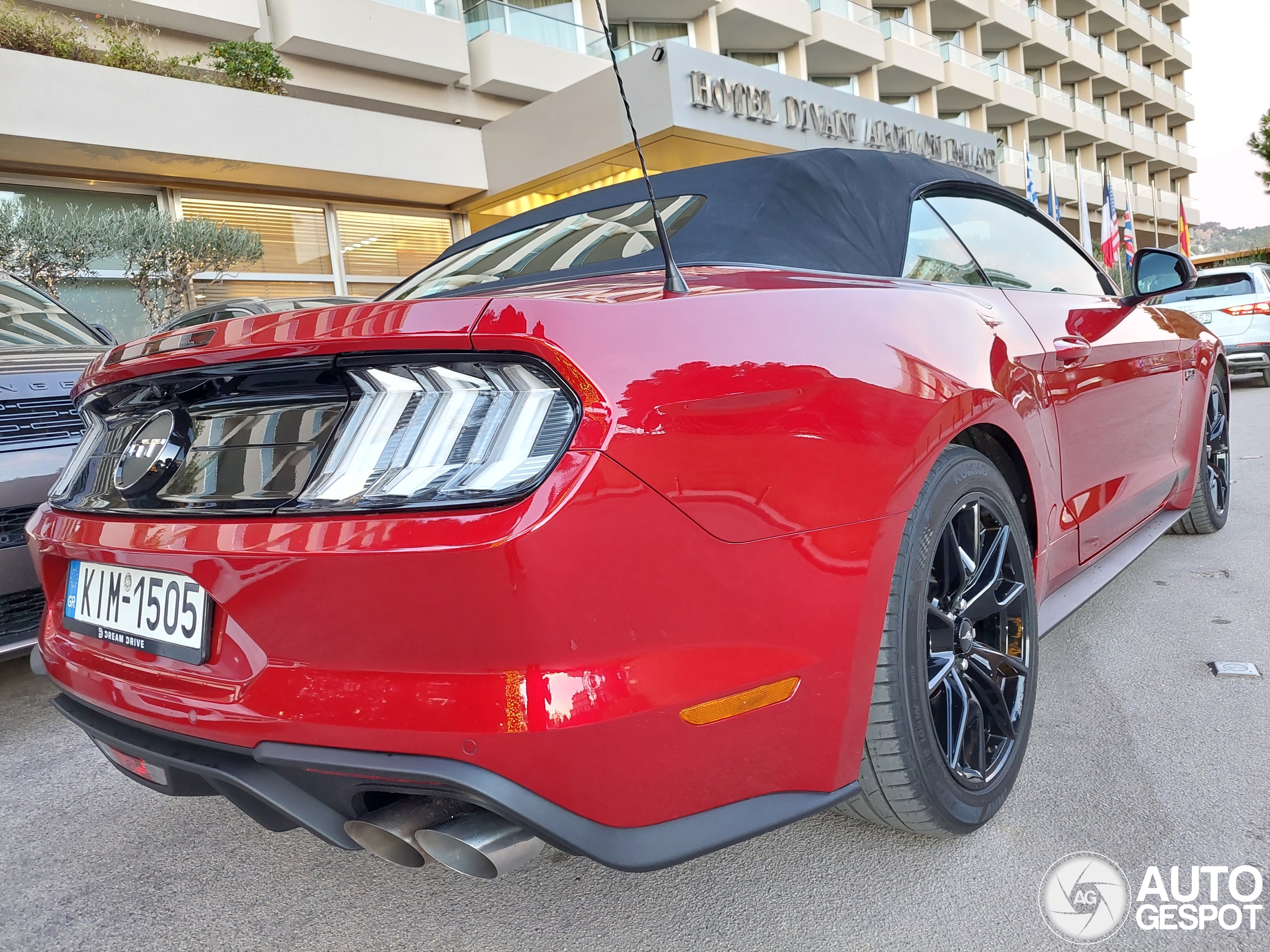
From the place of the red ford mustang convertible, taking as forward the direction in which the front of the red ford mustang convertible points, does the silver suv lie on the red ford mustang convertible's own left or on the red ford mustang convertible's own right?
on the red ford mustang convertible's own left

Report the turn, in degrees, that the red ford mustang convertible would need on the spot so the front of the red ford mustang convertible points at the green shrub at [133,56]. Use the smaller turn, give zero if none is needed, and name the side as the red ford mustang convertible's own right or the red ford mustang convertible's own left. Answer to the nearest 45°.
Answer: approximately 90° to the red ford mustang convertible's own left

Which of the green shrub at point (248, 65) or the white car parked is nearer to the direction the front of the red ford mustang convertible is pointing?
the white car parked

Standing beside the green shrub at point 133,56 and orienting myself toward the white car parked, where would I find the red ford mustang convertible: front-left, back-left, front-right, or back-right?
front-right

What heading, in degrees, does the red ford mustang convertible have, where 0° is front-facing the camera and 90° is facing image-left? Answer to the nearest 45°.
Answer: approximately 225°

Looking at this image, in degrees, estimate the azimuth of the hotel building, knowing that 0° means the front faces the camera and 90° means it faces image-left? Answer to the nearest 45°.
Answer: approximately 315°

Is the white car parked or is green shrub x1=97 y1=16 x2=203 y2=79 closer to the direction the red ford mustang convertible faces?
the white car parked

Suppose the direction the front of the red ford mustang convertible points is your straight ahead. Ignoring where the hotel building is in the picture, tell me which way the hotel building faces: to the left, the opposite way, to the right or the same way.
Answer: to the right

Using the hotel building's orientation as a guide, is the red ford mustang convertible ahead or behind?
ahead

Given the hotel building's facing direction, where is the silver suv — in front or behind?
in front

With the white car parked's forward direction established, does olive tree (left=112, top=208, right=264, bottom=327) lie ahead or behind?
behind

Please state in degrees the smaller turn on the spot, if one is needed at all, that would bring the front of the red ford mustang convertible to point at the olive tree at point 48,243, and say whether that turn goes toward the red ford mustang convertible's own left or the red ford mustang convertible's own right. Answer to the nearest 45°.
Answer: approximately 90° to the red ford mustang convertible's own left

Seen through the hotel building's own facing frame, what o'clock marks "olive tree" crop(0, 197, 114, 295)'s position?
The olive tree is roughly at 3 o'clock from the hotel building.

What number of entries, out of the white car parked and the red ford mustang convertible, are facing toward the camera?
0
